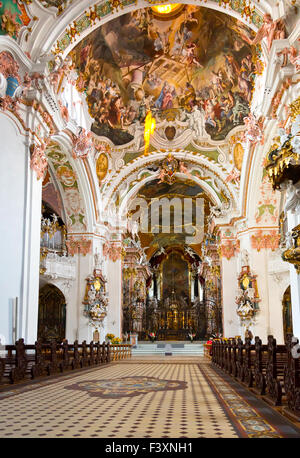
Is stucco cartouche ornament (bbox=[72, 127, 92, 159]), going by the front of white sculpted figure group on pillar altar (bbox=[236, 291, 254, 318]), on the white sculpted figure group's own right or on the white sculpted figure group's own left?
on the white sculpted figure group's own right

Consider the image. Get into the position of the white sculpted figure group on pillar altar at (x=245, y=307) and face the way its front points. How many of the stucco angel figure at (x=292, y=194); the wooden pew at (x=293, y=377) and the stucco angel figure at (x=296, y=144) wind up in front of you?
3

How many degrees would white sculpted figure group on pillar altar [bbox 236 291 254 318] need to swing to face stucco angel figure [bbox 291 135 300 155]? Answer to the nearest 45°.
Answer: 0° — it already faces it

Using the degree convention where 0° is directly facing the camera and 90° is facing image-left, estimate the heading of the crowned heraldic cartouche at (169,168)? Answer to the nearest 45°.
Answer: approximately 0°

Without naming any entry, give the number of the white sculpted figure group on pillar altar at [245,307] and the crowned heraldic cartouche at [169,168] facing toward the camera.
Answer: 2

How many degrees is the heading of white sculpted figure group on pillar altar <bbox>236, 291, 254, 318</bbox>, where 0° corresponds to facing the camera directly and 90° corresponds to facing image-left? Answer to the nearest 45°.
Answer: approximately 0°

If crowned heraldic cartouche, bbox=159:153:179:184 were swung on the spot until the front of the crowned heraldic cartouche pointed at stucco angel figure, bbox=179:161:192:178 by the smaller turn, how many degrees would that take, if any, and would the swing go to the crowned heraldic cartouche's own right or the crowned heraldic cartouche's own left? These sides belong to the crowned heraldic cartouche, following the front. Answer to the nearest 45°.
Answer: approximately 90° to the crowned heraldic cartouche's own left
